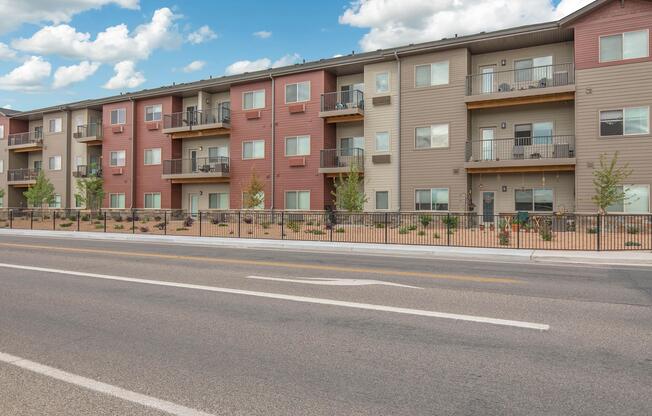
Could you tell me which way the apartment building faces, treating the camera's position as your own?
facing the viewer and to the left of the viewer

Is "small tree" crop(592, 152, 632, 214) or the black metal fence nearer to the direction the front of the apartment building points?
the black metal fence

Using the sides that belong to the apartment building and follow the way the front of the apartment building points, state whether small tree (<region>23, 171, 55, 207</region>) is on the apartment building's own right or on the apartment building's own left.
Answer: on the apartment building's own right
